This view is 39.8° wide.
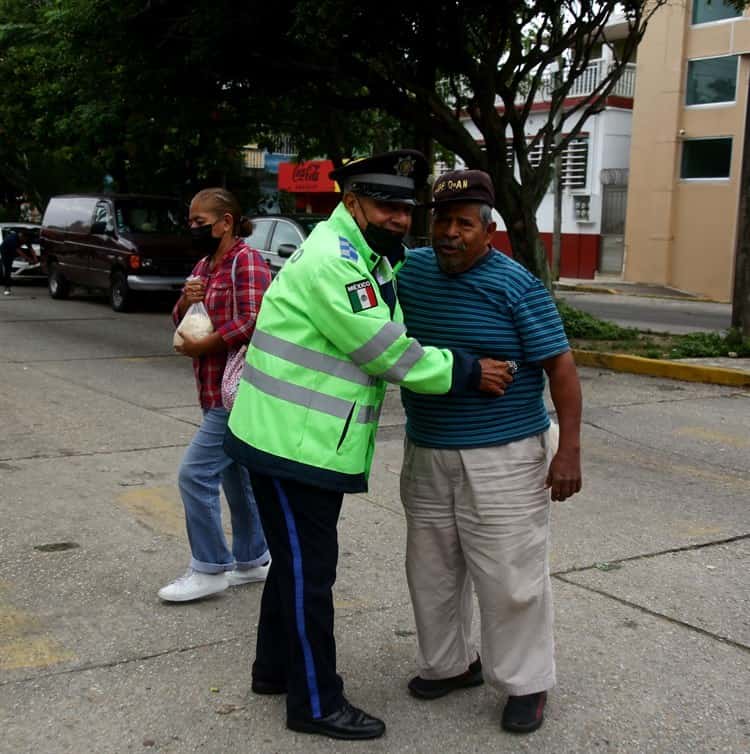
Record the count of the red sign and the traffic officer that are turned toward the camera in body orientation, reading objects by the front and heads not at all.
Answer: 1

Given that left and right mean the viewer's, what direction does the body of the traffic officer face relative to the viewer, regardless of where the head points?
facing to the right of the viewer

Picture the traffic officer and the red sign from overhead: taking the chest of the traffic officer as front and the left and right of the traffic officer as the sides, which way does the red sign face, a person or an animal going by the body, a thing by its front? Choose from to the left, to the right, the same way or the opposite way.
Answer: to the right

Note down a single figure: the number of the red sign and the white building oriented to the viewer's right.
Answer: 0

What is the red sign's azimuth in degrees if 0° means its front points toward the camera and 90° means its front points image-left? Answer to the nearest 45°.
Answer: approximately 0°

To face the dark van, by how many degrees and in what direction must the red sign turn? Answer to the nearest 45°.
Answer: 0° — it already faces it

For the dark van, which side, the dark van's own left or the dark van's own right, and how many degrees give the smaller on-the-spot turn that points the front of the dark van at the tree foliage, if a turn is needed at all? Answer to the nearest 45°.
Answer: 0° — it already faces it

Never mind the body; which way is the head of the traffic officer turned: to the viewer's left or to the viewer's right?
to the viewer's right

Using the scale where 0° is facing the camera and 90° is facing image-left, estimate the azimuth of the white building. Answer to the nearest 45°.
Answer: approximately 45°
